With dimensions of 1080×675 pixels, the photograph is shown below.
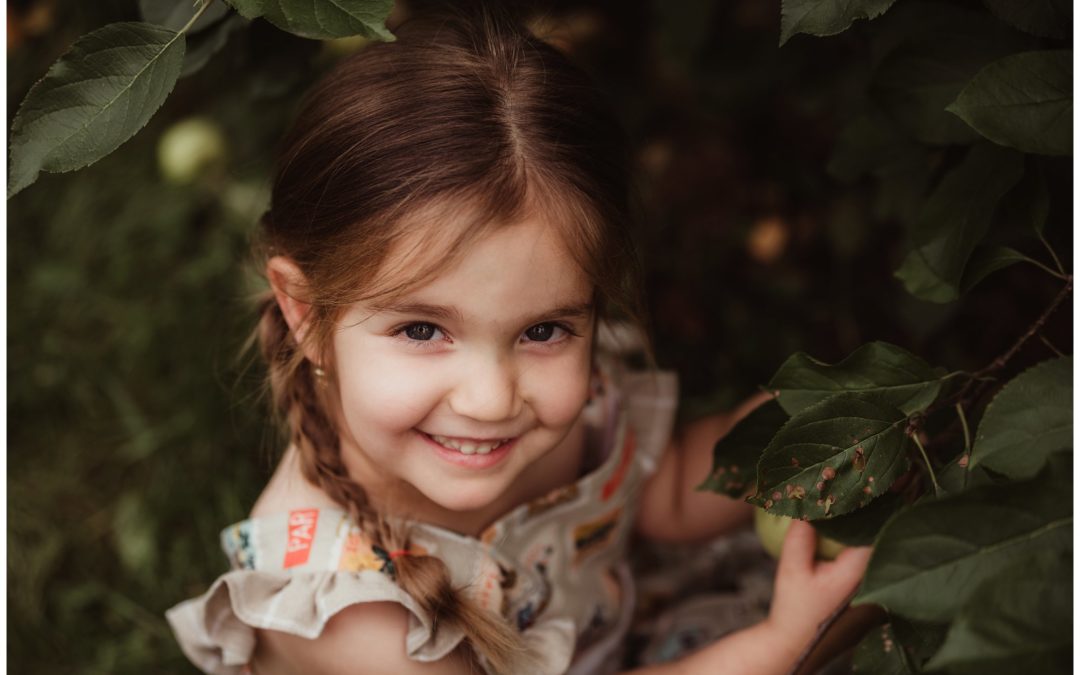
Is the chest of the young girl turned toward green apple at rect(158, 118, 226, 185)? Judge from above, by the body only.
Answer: no

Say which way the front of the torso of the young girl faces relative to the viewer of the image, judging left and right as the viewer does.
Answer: facing the viewer and to the right of the viewer
